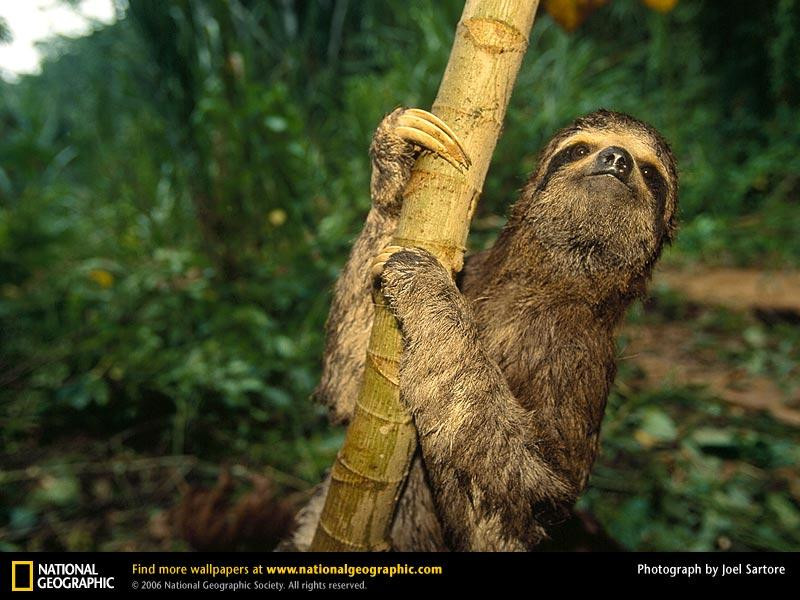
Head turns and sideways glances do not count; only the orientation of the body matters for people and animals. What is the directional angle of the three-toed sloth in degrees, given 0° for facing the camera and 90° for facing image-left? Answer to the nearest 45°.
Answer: approximately 45°
